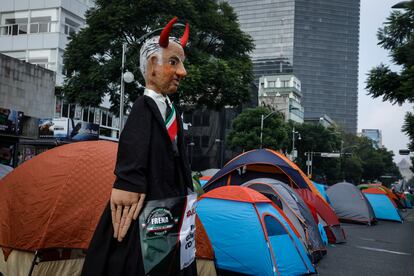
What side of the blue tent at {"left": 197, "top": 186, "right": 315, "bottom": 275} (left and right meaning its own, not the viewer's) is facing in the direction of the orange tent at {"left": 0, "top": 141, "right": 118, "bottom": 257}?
right

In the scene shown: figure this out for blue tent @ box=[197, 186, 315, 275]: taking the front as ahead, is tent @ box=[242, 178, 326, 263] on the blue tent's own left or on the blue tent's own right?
on the blue tent's own left

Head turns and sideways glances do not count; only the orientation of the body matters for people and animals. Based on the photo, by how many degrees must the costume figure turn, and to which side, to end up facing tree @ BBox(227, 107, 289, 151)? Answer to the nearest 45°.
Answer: approximately 135° to its left

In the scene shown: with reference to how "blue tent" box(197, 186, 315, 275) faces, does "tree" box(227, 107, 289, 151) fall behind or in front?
behind

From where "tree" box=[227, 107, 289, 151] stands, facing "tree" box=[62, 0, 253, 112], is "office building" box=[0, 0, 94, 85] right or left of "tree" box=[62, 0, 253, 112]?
right

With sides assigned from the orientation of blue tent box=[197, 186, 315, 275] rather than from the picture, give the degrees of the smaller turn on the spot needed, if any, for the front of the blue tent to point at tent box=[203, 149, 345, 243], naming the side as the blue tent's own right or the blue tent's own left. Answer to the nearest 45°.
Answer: approximately 135° to the blue tent's own left

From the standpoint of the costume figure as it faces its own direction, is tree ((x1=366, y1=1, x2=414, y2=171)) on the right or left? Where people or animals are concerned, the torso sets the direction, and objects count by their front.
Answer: on its left

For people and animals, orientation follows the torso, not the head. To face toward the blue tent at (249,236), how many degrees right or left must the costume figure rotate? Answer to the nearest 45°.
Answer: approximately 90° to its left

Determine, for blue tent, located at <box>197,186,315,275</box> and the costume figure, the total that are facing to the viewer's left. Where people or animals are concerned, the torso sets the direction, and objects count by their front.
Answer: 0

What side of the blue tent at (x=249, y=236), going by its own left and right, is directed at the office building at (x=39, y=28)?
back
